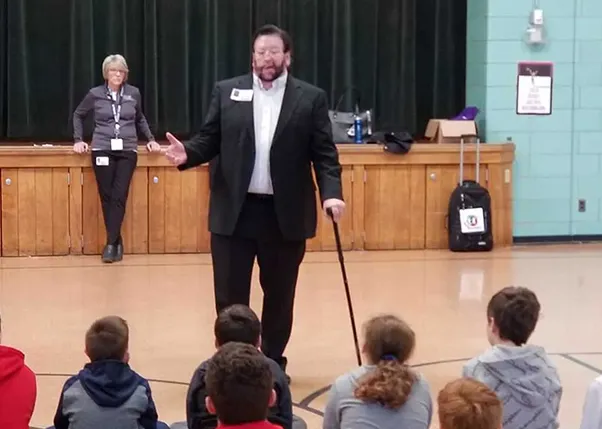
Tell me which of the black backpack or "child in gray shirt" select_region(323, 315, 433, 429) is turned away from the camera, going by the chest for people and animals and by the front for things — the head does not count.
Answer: the child in gray shirt

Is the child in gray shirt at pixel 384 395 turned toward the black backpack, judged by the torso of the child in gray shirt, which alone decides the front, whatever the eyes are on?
yes

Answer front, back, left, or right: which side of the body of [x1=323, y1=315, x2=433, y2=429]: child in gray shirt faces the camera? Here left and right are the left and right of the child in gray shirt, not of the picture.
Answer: back

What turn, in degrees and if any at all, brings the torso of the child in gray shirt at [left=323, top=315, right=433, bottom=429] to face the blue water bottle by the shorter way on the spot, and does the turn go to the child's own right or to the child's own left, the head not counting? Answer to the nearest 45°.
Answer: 0° — they already face it

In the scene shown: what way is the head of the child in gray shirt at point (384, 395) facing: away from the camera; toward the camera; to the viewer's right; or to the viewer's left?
away from the camera

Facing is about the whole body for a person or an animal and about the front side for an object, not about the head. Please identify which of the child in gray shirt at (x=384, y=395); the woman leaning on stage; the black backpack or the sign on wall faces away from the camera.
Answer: the child in gray shirt

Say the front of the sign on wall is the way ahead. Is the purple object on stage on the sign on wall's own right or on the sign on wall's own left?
on the sign on wall's own right

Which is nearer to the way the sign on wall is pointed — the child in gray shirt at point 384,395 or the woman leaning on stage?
the child in gray shirt

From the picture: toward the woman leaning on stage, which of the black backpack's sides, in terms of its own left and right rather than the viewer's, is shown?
right

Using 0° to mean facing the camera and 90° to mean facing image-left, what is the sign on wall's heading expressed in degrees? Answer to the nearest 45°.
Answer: approximately 0°
